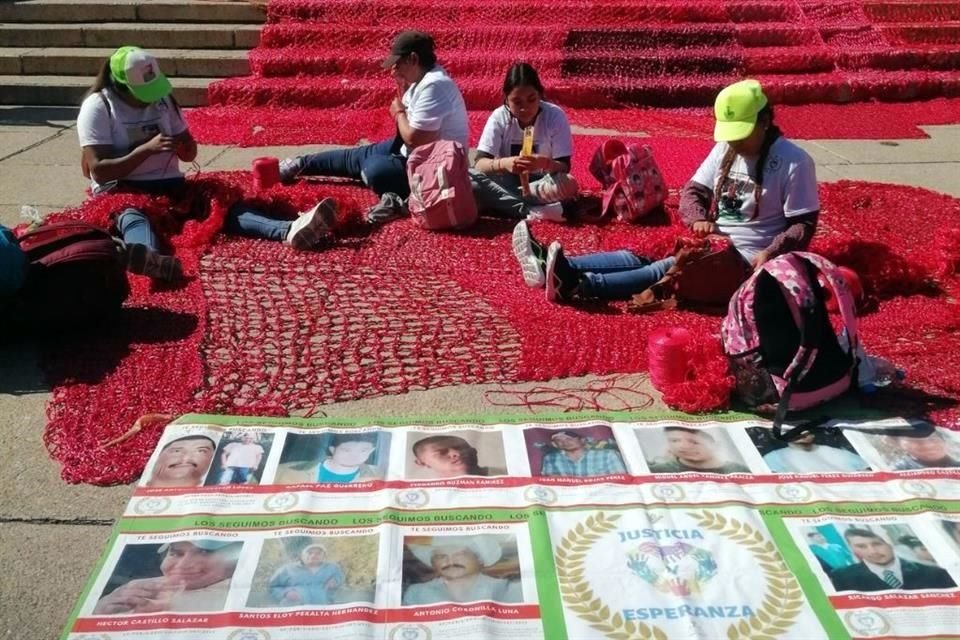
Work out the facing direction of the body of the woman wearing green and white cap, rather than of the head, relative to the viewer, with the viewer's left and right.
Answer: facing the viewer and to the right of the viewer

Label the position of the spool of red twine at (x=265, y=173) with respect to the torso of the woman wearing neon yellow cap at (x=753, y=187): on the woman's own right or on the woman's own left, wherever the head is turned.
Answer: on the woman's own right

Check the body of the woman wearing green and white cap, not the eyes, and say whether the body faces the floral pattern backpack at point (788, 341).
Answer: yes

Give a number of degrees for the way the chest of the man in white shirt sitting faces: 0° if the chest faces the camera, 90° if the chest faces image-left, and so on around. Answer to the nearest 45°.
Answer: approximately 90°

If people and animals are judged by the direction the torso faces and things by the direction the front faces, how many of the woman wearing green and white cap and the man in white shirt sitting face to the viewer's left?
1

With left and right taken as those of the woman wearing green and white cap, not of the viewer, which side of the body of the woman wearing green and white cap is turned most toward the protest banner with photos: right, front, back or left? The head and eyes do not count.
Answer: front

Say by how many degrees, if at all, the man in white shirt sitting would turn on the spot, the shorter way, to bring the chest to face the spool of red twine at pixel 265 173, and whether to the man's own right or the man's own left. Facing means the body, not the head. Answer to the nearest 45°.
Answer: approximately 45° to the man's own right

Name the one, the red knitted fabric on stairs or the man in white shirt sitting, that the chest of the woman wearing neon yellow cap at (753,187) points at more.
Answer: the man in white shirt sitting

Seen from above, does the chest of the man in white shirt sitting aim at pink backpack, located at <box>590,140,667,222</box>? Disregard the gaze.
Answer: no

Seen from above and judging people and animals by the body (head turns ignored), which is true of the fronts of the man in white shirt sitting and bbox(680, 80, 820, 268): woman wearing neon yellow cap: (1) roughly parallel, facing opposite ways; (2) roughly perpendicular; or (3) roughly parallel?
roughly parallel

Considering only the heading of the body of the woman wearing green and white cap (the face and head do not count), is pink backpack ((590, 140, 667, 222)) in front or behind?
in front

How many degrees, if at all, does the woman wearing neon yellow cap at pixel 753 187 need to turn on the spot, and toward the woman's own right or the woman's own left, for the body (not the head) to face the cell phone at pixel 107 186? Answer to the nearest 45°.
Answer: approximately 45° to the woman's own right

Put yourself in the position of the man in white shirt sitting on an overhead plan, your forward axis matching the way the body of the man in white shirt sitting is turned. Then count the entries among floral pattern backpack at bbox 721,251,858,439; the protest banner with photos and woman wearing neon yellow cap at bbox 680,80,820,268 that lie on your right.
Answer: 0

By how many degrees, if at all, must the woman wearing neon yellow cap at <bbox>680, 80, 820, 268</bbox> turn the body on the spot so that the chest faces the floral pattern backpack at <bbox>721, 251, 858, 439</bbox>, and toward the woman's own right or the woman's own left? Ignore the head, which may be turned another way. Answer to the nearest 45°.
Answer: approximately 45° to the woman's own left

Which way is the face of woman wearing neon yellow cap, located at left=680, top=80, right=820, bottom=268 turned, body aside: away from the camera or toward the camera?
toward the camera

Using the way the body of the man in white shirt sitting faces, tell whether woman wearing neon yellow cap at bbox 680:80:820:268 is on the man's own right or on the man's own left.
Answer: on the man's own left

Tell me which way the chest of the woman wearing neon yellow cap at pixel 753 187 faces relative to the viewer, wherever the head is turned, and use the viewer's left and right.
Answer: facing the viewer and to the left of the viewer

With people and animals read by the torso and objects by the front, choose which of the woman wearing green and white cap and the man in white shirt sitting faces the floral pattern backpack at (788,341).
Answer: the woman wearing green and white cap

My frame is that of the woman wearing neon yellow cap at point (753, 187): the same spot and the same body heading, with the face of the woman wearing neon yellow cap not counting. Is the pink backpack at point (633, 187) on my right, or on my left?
on my right
